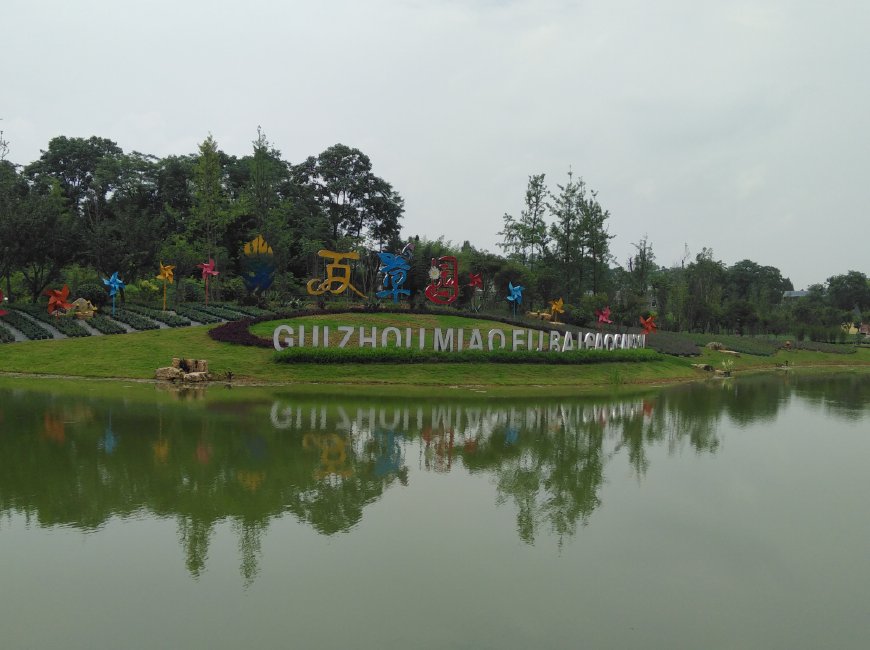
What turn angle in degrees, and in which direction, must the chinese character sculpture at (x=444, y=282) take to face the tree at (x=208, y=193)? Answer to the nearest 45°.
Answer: approximately 135° to its right

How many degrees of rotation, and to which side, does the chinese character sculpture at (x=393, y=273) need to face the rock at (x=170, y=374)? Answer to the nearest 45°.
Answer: approximately 45° to its right

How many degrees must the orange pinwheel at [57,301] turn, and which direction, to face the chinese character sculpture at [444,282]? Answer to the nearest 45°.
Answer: approximately 45° to its left

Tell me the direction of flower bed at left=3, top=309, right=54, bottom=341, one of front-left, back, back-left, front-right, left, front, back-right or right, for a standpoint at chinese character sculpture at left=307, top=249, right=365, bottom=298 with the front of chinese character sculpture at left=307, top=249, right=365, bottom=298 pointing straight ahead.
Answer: right

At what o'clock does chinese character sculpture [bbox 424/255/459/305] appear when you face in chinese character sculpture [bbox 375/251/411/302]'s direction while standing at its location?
chinese character sculpture [bbox 424/255/459/305] is roughly at 9 o'clock from chinese character sculpture [bbox 375/251/411/302].

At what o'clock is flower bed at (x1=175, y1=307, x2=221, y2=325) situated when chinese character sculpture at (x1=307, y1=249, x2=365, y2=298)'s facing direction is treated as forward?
The flower bed is roughly at 4 o'clock from the chinese character sculpture.

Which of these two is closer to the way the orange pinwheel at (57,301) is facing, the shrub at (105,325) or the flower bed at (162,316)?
the shrub

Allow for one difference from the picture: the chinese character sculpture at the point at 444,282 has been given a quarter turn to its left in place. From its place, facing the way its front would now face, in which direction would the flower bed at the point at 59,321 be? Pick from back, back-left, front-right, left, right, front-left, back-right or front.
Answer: back

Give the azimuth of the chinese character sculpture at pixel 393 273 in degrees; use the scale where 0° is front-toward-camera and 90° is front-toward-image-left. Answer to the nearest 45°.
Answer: approximately 0°

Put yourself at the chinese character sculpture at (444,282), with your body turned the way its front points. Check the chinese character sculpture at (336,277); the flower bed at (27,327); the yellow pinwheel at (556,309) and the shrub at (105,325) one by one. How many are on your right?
3

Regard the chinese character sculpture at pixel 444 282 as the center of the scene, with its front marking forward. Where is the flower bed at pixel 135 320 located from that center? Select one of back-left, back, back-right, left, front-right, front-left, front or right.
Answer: right

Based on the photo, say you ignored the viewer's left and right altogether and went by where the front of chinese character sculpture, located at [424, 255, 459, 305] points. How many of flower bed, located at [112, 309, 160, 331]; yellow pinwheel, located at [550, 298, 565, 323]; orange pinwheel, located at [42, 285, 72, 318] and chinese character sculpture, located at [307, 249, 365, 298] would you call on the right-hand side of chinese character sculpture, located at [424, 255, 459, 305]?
3

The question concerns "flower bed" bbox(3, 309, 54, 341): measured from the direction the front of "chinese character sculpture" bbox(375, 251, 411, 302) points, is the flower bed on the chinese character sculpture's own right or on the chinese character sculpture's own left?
on the chinese character sculpture's own right

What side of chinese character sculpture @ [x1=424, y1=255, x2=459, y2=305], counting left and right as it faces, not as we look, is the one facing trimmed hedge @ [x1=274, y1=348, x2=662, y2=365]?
front
